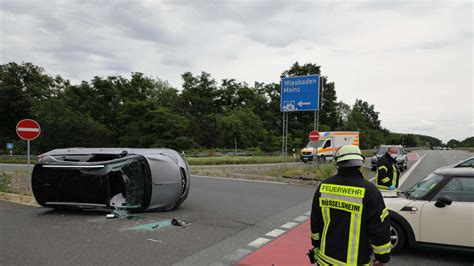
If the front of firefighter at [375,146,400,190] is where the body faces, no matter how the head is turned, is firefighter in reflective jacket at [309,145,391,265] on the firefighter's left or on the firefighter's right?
on the firefighter's right

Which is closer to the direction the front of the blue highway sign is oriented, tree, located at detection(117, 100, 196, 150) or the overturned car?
the overturned car

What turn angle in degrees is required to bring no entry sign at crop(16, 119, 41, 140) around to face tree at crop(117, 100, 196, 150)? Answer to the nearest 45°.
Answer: approximately 135° to its left

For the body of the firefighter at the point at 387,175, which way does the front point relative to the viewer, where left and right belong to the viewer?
facing the viewer and to the right of the viewer

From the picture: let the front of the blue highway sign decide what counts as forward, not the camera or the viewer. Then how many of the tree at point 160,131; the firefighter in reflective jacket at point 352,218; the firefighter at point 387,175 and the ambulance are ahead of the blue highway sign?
2

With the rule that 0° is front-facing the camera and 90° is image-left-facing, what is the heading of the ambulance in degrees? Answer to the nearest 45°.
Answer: approximately 45°

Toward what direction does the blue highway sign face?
toward the camera

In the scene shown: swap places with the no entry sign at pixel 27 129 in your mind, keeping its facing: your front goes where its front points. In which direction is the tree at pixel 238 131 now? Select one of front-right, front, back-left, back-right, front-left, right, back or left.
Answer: back-left

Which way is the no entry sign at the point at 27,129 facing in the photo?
toward the camera

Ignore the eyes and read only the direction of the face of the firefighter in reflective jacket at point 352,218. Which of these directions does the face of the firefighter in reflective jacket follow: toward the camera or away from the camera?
away from the camera

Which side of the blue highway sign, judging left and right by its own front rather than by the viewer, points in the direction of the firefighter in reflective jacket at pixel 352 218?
front

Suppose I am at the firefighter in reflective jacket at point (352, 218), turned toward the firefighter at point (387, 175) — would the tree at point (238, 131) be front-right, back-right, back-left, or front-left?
front-left

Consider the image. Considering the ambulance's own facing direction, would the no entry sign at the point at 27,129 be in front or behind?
in front

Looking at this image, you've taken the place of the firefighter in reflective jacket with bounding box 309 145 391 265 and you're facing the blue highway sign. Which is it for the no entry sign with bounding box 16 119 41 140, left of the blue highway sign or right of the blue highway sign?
left

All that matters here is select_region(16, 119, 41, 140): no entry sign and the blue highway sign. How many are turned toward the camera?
2

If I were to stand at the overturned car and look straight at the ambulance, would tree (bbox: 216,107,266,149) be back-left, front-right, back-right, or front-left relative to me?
front-left

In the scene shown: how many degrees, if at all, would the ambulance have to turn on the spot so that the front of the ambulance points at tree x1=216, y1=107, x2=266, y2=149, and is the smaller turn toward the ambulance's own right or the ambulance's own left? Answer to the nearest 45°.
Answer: approximately 90° to the ambulance's own right
